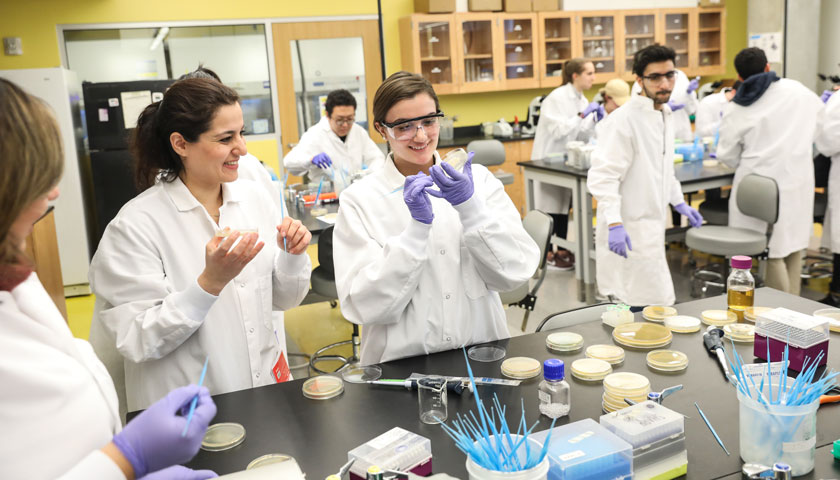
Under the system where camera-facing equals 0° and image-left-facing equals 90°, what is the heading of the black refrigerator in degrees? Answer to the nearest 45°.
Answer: approximately 0°

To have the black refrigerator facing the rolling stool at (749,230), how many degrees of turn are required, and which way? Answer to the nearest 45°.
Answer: approximately 45° to its left

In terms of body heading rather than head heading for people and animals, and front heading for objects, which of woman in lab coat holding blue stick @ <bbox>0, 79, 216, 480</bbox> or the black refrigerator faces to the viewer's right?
the woman in lab coat holding blue stick

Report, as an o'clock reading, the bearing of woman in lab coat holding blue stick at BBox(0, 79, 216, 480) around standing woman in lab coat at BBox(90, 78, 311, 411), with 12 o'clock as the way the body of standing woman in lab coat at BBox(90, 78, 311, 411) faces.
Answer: woman in lab coat holding blue stick at BBox(0, 79, 216, 480) is roughly at 2 o'clock from standing woman in lab coat at BBox(90, 78, 311, 411).

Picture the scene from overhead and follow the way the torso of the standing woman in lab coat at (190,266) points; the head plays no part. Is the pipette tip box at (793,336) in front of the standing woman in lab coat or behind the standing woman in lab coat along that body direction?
in front

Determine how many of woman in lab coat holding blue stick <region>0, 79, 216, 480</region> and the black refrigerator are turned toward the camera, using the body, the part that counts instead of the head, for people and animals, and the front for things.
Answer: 1

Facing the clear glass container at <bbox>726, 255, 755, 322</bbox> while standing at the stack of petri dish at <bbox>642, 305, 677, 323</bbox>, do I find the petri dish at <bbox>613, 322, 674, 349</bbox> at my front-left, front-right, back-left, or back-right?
back-right

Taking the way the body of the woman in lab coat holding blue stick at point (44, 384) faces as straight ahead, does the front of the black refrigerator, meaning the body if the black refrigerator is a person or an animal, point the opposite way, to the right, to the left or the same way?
to the right

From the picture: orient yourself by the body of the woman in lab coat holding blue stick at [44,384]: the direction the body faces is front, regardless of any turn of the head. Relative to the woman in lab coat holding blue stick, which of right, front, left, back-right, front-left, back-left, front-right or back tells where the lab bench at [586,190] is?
front-left

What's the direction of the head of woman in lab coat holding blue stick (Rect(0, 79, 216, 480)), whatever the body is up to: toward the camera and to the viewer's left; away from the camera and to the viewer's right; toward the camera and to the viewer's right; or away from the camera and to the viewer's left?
away from the camera and to the viewer's right

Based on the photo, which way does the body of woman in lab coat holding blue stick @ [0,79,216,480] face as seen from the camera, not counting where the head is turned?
to the viewer's right

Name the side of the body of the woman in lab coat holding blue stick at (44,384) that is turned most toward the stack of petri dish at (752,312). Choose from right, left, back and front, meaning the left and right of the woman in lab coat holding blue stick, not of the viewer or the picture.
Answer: front
